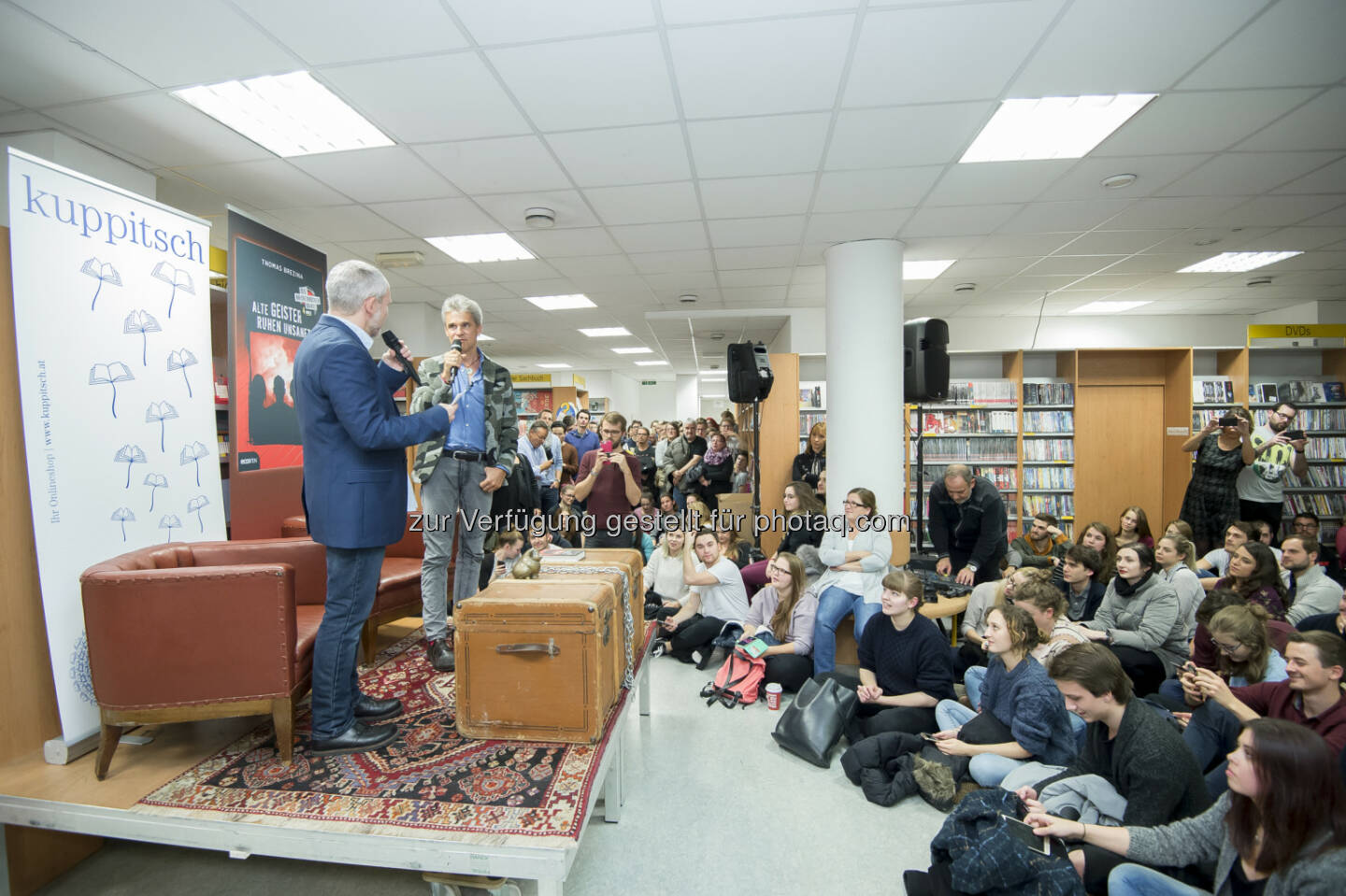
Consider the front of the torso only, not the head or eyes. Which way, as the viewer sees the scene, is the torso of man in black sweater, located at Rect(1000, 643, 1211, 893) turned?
to the viewer's left

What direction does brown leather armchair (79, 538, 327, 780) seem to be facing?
to the viewer's right

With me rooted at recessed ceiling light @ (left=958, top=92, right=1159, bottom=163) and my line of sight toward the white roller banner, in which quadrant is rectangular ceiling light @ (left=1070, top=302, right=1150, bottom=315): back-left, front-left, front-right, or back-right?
back-right

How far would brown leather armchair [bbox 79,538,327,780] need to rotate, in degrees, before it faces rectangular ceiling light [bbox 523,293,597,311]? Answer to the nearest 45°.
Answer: approximately 45° to its left
